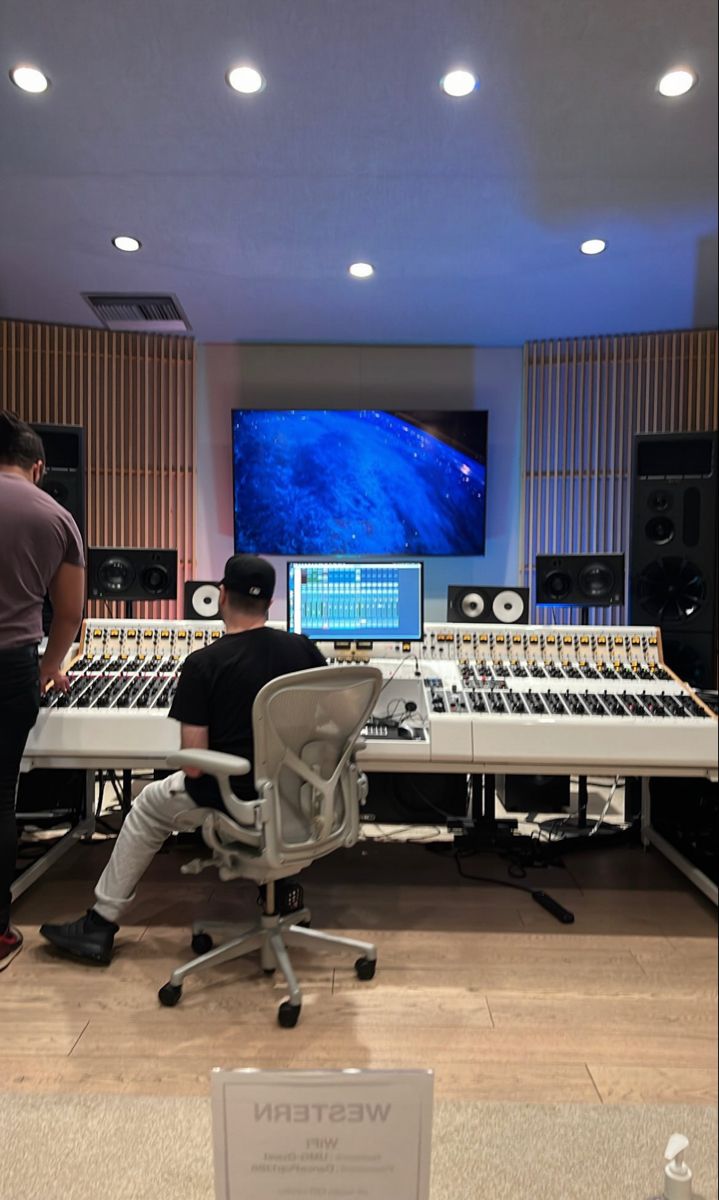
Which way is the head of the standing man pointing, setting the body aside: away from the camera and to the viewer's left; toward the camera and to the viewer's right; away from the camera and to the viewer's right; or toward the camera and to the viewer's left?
away from the camera and to the viewer's right

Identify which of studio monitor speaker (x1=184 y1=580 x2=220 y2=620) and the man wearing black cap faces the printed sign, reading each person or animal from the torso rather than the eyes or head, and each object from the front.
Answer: the studio monitor speaker

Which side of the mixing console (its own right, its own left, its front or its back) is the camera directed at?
front

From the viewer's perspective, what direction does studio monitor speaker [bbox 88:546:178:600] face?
toward the camera

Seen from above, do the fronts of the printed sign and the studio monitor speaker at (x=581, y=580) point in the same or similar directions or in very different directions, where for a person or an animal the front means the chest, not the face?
very different directions

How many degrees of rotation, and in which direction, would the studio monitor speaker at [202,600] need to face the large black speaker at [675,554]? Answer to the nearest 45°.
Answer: approximately 90° to its left

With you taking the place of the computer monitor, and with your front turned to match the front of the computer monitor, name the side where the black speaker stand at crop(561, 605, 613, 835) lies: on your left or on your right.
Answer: on your left

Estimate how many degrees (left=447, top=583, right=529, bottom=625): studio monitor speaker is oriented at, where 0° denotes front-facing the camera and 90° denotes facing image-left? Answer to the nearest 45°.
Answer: approximately 0°

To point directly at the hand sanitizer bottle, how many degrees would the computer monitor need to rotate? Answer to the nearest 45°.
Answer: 0° — it already faces it

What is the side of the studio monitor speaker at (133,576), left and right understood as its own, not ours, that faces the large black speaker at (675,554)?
left

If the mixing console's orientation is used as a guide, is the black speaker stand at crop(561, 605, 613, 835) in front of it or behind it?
behind

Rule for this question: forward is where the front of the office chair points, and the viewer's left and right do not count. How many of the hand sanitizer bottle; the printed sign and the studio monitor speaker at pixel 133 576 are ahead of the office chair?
1

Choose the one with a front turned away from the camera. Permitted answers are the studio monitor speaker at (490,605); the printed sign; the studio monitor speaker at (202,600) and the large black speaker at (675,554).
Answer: the printed sign

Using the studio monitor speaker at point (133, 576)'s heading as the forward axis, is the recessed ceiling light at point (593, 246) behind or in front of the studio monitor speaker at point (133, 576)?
in front

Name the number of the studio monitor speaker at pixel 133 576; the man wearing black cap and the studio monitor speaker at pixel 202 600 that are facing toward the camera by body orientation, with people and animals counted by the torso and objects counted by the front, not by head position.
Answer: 2

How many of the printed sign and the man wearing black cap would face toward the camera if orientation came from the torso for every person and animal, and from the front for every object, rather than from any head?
0

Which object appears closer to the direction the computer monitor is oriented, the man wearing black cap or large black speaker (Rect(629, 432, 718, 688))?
the man wearing black cap
